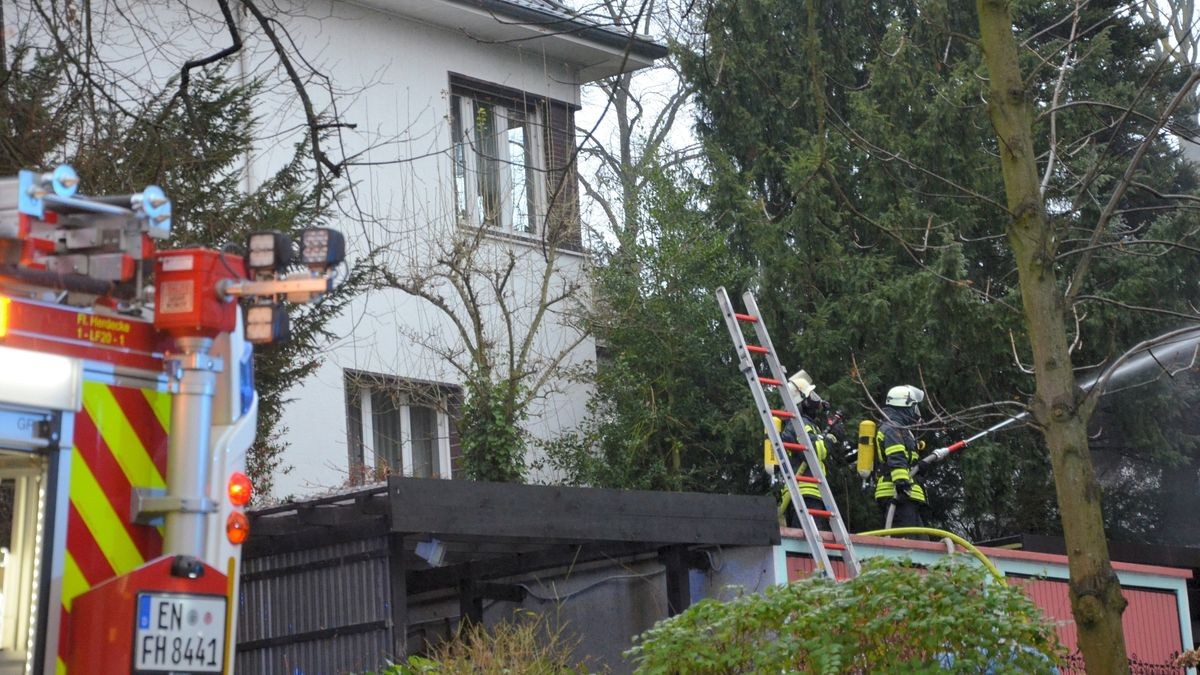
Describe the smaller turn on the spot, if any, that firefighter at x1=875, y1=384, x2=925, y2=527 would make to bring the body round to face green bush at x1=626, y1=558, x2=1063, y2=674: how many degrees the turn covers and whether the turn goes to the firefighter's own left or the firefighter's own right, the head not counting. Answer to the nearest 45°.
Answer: approximately 90° to the firefighter's own right

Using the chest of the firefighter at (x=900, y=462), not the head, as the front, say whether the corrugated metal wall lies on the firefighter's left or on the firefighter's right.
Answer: on the firefighter's right

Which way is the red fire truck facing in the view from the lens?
facing away from the viewer and to the left of the viewer

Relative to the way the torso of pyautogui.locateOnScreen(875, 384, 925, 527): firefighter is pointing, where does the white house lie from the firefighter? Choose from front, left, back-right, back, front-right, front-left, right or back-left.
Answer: back

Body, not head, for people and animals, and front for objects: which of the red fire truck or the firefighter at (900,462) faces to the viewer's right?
the firefighter

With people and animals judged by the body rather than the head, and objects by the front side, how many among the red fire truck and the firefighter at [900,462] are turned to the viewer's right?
1

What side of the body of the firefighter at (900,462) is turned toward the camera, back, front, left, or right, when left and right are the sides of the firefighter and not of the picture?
right

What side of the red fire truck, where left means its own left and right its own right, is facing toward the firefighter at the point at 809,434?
right

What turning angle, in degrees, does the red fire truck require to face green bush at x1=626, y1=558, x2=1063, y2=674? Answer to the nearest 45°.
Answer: approximately 90° to its right

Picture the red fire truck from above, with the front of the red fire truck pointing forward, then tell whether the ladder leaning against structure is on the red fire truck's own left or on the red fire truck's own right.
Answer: on the red fire truck's own right
